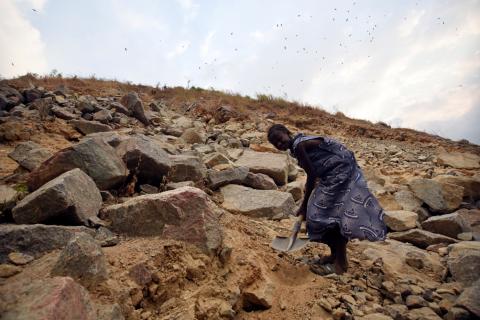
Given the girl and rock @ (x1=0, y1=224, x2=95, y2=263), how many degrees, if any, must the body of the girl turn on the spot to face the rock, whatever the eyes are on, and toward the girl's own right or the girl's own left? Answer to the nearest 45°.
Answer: approximately 45° to the girl's own left

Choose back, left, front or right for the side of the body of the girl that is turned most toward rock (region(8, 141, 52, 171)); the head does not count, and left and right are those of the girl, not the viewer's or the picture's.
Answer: front

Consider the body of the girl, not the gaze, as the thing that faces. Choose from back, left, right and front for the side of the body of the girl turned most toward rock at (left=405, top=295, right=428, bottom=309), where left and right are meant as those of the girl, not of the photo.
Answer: back

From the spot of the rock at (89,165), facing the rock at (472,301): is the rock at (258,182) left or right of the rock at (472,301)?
left

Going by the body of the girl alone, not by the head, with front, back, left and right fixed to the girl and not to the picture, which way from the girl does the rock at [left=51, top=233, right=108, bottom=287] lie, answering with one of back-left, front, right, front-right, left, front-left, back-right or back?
front-left

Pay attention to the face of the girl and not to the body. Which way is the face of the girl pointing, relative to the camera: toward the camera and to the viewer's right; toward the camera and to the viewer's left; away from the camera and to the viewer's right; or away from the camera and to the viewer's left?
toward the camera and to the viewer's left

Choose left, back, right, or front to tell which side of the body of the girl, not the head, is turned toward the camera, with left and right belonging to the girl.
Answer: left

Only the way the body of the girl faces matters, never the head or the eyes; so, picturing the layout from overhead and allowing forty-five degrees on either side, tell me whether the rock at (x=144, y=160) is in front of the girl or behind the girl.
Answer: in front

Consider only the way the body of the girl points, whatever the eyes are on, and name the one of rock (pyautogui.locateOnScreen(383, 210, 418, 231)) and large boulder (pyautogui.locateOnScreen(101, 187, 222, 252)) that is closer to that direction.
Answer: the large boulder

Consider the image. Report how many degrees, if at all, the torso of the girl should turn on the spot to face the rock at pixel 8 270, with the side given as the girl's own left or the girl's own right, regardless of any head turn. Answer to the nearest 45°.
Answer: approximately 45° to the girl's own left

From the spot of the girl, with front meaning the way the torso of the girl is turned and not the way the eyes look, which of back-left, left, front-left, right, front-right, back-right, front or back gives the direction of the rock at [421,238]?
back-right

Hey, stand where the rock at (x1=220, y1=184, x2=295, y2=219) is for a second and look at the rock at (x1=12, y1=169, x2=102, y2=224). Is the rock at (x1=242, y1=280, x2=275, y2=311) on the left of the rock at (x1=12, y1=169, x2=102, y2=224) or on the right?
left
